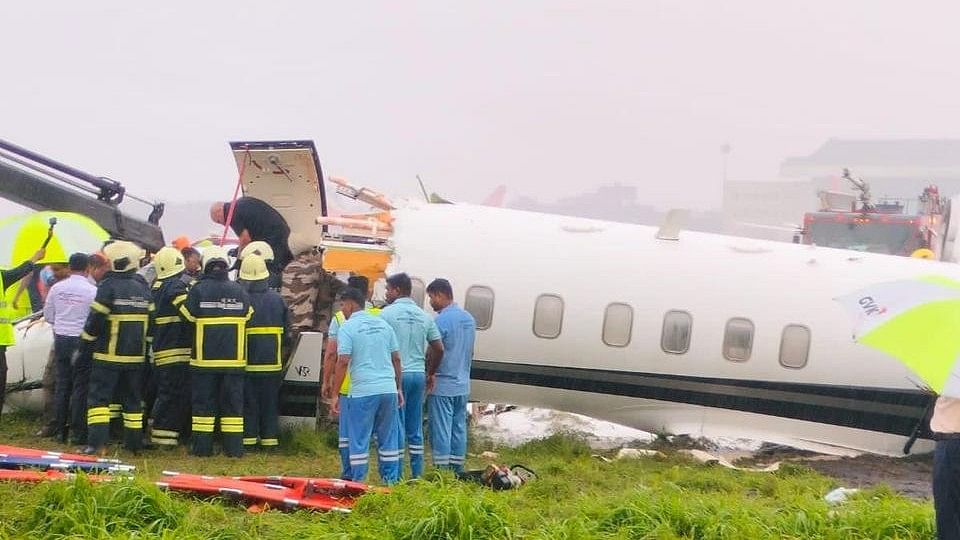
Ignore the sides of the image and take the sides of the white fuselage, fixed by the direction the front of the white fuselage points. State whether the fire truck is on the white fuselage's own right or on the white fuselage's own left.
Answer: on the white fuselage's own right

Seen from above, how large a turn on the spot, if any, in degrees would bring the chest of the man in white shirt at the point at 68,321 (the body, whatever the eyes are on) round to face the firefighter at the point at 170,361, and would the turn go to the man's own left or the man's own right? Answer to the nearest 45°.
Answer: approximately 135° to the man's own right

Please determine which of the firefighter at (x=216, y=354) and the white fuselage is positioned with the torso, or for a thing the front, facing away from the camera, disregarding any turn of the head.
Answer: the firefighter

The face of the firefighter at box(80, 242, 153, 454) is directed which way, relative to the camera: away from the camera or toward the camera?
away from the camera

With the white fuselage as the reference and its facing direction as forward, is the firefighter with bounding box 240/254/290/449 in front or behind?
in front

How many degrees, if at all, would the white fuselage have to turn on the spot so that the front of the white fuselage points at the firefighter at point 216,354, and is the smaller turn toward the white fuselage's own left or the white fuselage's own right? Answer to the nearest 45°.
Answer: approximately 45° to the white fuselage's own left

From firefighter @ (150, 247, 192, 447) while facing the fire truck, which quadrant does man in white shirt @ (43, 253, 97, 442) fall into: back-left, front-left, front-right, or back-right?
back-left

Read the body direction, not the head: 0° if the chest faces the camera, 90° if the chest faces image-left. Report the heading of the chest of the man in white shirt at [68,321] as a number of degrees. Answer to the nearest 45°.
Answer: approximately 180°

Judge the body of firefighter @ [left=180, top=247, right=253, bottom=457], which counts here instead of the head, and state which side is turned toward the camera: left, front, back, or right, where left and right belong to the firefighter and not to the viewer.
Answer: back

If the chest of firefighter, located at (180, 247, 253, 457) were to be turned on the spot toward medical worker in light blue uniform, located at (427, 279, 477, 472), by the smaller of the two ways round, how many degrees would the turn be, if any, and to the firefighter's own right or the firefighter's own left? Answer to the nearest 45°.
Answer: approximately 135° to the firefighter's own right

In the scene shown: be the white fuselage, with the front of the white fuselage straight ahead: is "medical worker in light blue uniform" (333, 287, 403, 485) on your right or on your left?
on your left

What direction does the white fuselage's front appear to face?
to the viewer's left
